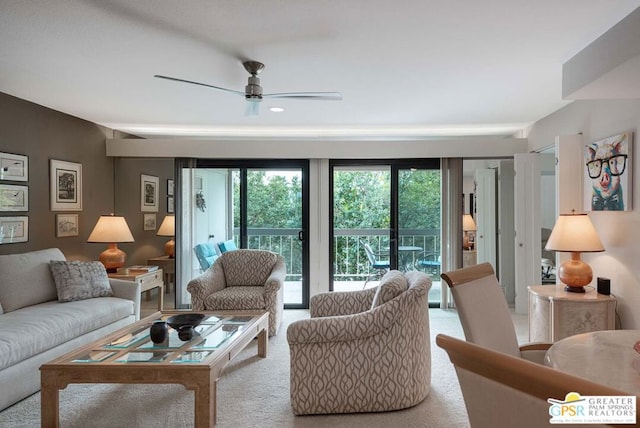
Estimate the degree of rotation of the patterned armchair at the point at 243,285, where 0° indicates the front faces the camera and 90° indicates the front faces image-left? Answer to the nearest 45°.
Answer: approximately 45°

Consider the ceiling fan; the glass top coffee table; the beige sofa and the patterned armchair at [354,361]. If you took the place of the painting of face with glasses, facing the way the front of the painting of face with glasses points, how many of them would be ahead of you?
4

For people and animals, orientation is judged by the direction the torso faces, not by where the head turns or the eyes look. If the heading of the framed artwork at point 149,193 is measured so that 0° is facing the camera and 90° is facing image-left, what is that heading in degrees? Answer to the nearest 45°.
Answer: approximately 315°

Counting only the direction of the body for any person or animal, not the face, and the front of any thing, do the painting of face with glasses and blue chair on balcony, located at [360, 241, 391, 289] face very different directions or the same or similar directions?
very different directions

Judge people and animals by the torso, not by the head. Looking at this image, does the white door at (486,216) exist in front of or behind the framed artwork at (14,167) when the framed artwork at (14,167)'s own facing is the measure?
in front

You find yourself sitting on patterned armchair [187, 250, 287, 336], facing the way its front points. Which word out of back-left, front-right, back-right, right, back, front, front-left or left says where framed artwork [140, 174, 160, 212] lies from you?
right

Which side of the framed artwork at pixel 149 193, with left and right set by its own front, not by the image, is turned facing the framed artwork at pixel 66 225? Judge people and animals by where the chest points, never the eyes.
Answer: right

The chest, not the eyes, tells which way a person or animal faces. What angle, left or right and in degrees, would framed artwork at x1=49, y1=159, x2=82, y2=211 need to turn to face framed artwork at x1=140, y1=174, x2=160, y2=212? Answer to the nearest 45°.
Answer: approximately 90° to its left

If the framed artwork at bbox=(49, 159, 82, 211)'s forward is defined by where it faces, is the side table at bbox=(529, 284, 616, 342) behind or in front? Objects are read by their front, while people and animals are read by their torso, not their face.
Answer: in front

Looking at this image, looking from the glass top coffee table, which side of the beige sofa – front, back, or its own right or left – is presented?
front

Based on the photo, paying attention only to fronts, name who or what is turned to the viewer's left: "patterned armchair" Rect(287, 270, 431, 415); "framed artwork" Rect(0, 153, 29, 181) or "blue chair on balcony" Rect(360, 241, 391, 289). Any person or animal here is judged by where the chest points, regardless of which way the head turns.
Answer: the patterned armchair

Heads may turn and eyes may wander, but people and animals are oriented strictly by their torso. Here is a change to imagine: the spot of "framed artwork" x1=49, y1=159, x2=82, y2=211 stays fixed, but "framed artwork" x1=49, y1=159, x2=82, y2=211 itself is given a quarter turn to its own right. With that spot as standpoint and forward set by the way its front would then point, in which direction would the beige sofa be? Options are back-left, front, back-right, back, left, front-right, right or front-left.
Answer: front-left

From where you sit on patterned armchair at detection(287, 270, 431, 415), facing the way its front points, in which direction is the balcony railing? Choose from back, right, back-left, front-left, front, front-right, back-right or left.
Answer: right

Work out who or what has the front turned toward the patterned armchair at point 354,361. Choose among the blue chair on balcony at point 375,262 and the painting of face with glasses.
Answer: the painting of face with glasses
